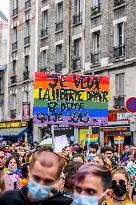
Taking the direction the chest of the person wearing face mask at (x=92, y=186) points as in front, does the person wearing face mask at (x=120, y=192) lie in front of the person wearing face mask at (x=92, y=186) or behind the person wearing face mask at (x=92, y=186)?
behind

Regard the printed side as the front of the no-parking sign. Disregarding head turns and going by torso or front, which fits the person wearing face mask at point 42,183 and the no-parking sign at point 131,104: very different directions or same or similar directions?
same or similar directions

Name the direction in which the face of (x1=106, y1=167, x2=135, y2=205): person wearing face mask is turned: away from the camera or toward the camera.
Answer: toward the camera

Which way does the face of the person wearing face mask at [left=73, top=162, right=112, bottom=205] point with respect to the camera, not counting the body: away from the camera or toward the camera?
toward the camera

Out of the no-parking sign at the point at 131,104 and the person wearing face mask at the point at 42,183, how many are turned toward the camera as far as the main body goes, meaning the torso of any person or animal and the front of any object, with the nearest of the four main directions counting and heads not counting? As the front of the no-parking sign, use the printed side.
2

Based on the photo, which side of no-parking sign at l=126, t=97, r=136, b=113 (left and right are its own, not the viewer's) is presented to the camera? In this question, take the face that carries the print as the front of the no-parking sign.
front

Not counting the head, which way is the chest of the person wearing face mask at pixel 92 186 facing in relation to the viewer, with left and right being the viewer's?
facing the viewer and to the left of the viewer

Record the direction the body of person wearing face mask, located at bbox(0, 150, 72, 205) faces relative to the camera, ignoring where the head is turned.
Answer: toward the camera

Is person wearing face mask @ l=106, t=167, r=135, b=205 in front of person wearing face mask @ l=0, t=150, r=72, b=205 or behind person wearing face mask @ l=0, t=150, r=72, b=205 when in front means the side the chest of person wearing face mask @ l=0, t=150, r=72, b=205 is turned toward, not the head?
behind
